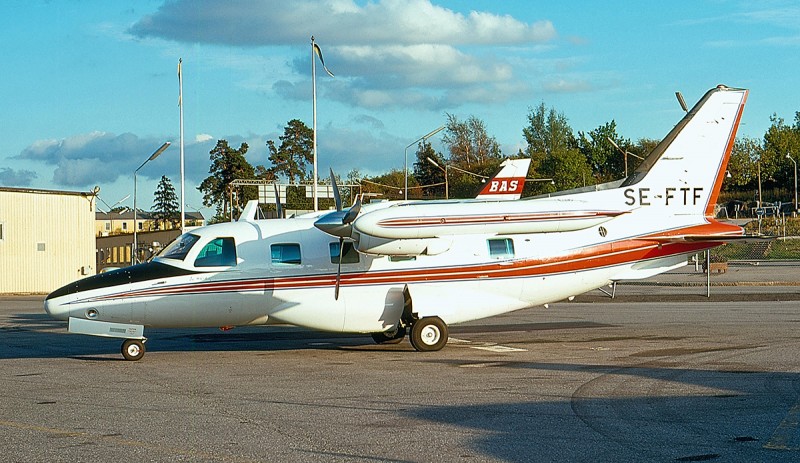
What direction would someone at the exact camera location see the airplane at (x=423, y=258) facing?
facing to the left of the viewer
